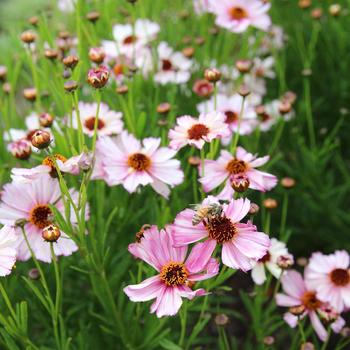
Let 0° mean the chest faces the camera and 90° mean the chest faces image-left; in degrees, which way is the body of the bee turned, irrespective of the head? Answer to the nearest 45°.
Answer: approximately 270°
